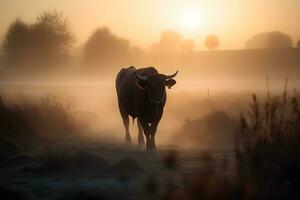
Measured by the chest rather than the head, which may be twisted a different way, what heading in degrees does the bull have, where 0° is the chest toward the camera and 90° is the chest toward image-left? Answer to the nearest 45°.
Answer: approximately 315°

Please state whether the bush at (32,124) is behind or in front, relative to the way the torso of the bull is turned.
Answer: behind
